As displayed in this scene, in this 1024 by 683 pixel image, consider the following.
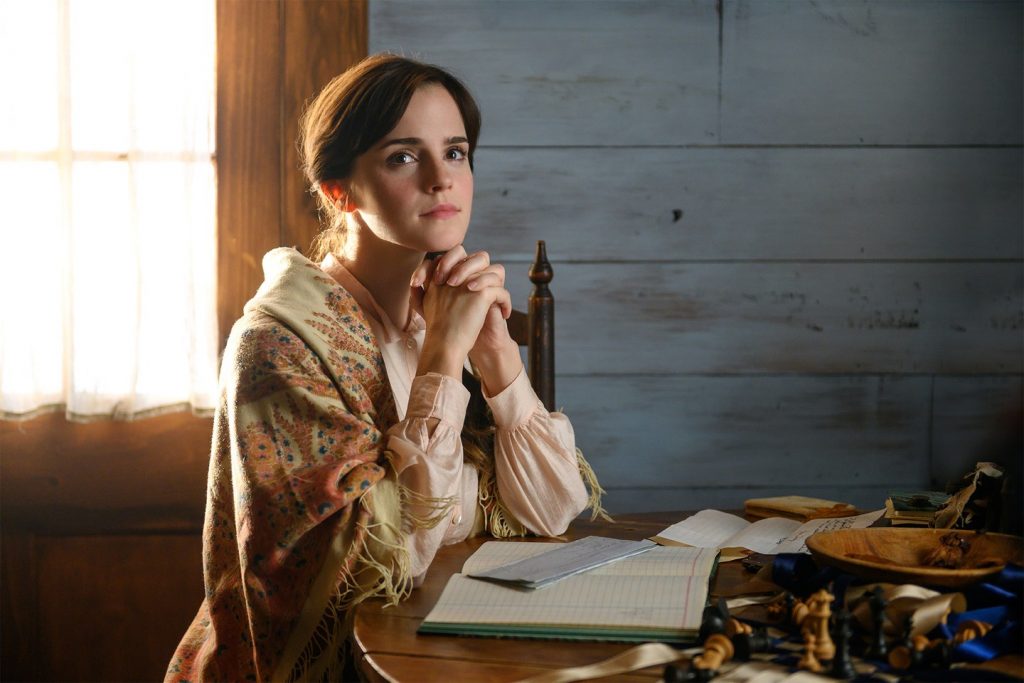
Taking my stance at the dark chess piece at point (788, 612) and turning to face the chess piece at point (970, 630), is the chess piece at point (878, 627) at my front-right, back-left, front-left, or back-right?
front-right

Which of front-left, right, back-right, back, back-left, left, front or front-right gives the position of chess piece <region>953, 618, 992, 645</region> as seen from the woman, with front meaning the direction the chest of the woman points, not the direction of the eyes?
front

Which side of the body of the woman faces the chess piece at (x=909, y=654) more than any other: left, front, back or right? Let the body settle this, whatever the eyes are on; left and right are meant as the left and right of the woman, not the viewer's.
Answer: front

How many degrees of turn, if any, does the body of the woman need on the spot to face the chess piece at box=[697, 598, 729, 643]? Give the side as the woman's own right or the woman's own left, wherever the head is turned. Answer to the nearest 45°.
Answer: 0° — they already face it

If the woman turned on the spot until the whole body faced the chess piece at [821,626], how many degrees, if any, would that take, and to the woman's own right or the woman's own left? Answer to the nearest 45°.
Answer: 0° — they already face it

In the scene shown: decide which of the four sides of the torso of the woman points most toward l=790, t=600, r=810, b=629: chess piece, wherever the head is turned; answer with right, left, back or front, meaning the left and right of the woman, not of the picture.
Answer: front

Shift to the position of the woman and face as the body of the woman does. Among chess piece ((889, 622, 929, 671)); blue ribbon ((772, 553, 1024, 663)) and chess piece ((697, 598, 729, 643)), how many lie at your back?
0

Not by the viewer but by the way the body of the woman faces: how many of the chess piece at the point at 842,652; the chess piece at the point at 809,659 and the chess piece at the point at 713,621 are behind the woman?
0

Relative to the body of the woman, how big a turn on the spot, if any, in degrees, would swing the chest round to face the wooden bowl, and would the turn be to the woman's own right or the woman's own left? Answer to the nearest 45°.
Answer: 0° — they already face it

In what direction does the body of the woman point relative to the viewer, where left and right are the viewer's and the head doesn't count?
facing the viewer and to the right of the viewer
